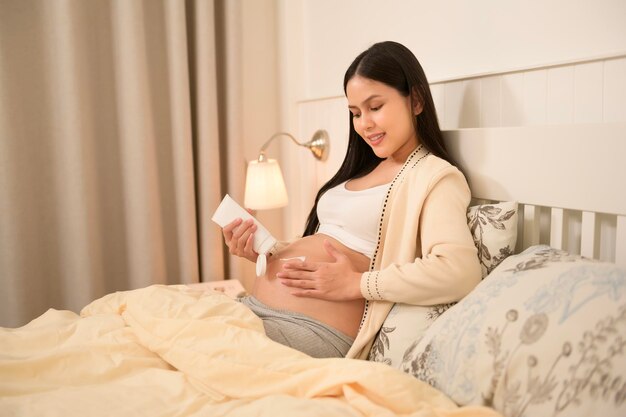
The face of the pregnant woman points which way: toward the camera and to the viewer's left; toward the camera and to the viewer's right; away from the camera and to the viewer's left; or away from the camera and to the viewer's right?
toward the camera and to the viewer's left

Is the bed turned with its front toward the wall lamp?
no

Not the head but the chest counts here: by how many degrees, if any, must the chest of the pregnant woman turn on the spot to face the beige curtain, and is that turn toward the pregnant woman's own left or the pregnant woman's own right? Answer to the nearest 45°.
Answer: approximately 90° to the pregnant woman's own right

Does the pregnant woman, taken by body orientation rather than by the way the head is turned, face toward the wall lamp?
no

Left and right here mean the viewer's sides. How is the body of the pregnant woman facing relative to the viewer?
facing the viewer and to the left of the viewer

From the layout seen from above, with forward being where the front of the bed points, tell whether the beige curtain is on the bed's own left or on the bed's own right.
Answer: on the bed's own right
